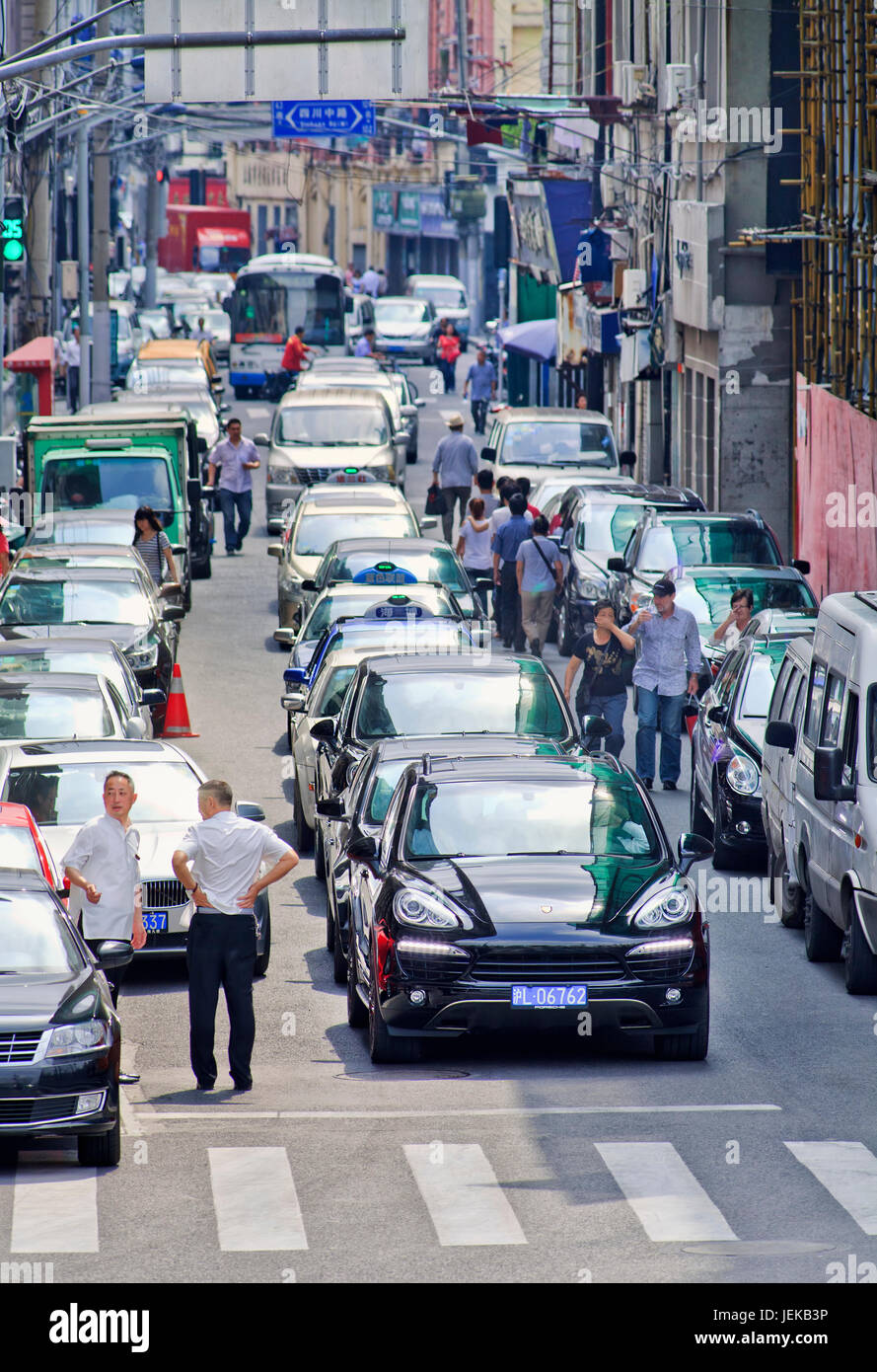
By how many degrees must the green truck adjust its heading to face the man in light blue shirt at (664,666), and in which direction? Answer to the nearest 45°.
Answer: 0° — it already faces them

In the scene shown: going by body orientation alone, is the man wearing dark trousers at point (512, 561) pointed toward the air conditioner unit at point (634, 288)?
yes

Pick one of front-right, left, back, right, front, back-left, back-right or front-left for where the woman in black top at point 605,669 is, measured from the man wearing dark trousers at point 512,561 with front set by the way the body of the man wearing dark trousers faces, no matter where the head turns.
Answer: back

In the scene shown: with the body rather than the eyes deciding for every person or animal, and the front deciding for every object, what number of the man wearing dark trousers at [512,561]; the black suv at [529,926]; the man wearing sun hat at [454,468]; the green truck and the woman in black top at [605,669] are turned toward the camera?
3

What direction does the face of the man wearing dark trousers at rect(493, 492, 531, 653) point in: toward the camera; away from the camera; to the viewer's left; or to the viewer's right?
away from the camera

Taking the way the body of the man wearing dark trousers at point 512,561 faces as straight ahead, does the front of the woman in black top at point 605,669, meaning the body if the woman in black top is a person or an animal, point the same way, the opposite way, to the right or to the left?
the opposite way

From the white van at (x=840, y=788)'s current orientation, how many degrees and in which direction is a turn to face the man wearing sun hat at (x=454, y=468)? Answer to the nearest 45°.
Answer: approximately 180°

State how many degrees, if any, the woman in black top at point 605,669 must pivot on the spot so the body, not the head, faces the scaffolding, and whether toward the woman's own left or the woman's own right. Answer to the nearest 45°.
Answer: approximately 180°

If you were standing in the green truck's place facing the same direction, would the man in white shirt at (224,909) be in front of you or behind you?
in front
